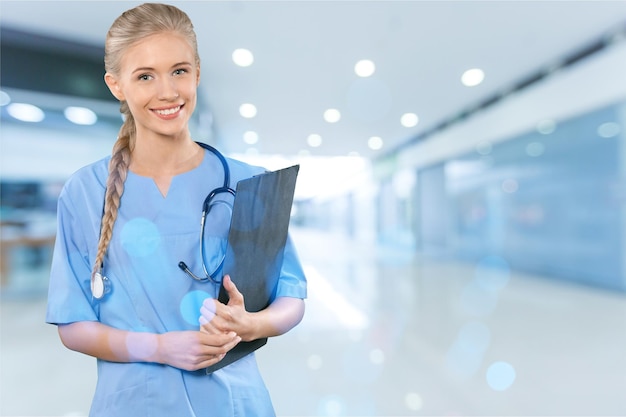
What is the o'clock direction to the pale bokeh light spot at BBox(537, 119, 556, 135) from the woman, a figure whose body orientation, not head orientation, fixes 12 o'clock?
The pale bokeh light spot is roughly at 8 o'clock from the woman.

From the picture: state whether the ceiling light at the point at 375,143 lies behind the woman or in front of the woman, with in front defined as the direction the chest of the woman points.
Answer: behind

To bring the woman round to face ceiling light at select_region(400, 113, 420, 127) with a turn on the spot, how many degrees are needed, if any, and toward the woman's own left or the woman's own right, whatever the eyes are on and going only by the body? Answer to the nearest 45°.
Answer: approximately 135° to the woman's own left

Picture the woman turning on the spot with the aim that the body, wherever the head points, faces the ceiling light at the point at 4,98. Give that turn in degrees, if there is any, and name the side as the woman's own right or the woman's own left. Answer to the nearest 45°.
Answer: approximately 135° to the woman's own right

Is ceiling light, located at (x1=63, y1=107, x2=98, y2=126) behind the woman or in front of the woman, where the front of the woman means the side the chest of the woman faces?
behind

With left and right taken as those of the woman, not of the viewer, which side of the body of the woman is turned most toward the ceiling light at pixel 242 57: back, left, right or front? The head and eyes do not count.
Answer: back

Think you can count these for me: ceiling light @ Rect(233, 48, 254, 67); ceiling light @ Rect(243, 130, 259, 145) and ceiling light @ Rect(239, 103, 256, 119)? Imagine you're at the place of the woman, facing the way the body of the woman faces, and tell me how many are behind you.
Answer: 3

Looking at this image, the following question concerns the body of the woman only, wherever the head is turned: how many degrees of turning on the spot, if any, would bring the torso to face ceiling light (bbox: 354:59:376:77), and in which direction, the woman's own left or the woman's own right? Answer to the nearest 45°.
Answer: approximately 135° to the woman's own left

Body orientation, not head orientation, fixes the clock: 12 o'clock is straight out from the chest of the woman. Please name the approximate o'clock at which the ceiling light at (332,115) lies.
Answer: The ceiling light is roughly at 7 o'clock from the woman.

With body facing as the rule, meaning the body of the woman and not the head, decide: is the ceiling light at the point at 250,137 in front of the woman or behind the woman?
behind

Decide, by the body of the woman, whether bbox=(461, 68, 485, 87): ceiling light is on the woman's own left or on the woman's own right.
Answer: on the woman's own left

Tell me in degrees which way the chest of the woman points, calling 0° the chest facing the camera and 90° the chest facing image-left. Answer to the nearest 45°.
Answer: approximately 0°
